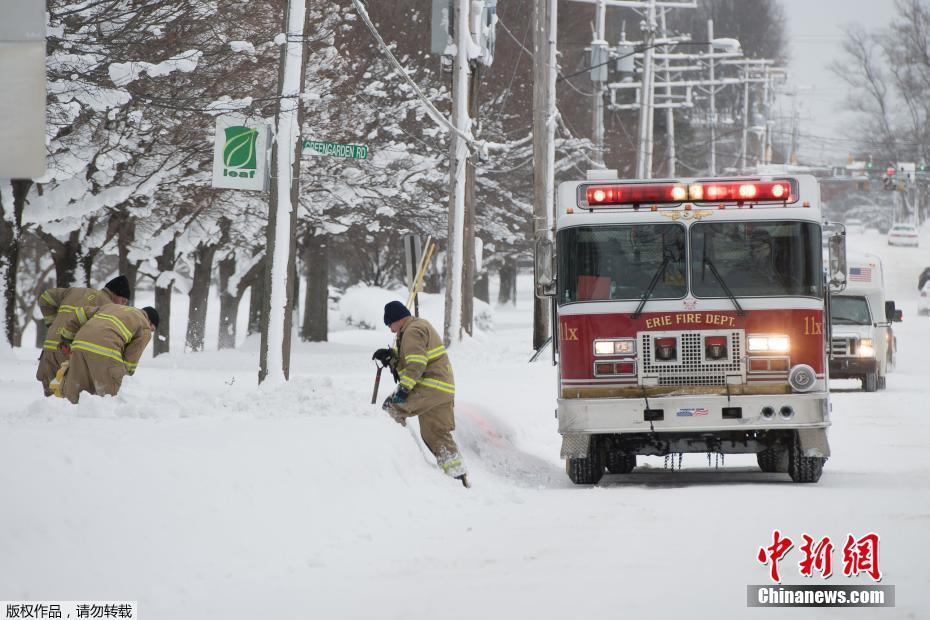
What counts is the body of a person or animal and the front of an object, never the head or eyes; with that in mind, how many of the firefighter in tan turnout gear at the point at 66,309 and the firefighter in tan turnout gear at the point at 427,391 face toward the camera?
0

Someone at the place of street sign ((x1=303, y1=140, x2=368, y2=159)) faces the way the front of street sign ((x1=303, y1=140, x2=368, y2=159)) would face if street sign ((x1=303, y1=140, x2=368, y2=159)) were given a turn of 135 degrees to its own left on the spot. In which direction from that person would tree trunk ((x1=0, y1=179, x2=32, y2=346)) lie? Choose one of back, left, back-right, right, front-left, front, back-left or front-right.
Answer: left

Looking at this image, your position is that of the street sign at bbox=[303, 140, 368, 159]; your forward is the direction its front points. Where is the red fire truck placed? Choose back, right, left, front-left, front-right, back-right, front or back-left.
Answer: front-left

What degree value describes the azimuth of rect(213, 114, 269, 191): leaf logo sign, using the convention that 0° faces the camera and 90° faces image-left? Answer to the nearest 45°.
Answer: approximately 0°

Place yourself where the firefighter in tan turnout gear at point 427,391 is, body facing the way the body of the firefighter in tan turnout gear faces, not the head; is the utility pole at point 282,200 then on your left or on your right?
on your right

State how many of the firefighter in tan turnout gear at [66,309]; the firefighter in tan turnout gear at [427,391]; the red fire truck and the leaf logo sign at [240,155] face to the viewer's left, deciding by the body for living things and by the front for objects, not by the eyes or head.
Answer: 1

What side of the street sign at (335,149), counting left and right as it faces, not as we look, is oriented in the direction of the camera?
front

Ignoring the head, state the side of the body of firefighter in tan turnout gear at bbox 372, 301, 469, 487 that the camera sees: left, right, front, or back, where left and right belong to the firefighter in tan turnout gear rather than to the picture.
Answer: left

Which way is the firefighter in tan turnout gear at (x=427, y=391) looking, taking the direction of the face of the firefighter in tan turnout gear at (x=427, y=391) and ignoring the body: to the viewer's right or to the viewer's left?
to the viewer's left

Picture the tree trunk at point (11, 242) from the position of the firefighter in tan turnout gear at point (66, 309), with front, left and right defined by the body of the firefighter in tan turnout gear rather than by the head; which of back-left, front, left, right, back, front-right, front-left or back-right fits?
left

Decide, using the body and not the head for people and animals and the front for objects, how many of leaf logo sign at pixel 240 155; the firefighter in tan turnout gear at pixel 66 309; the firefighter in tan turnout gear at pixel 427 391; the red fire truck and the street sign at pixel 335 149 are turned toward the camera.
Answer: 3

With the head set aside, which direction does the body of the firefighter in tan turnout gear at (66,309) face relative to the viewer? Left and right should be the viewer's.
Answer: facing to the right of the viewer
